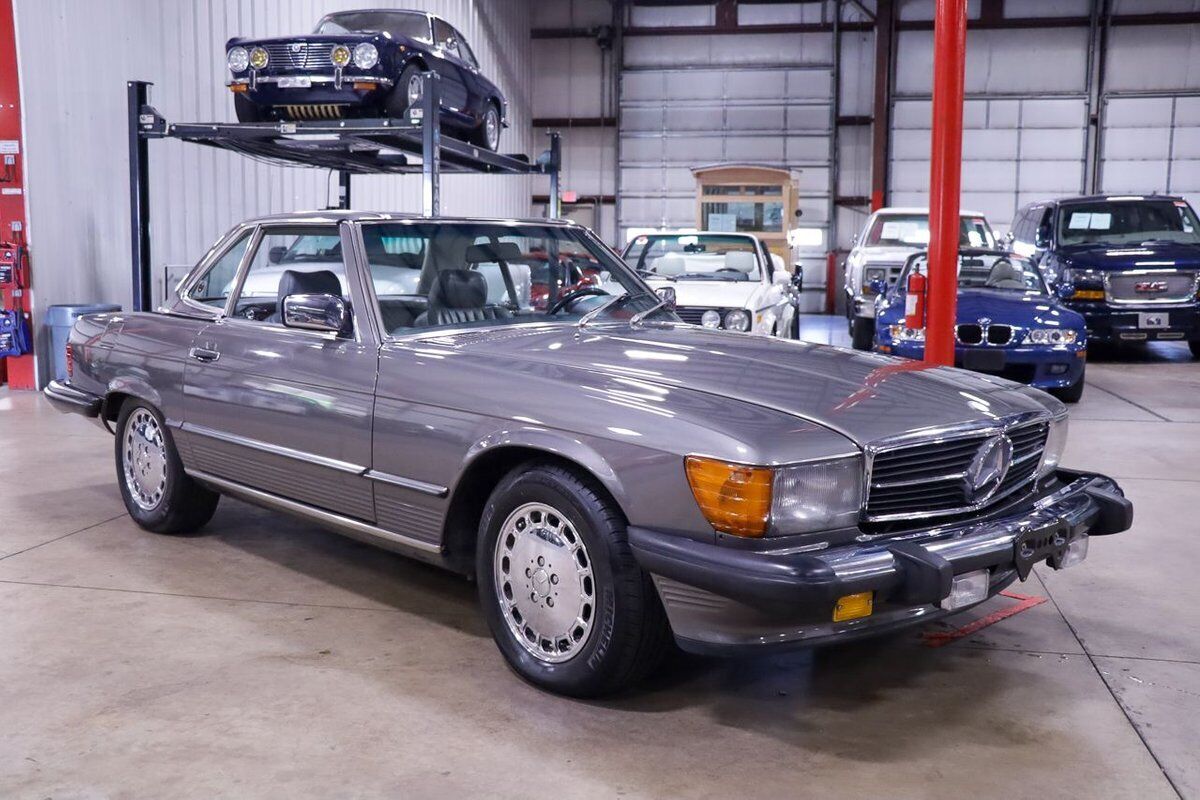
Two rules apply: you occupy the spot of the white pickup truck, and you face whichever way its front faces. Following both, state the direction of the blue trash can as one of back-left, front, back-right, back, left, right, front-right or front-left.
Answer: front-right

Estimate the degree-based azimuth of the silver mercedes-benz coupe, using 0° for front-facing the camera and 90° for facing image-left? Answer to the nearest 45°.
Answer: approximately 315°

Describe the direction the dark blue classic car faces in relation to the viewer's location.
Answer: facing the viewer and to the left of the viewer

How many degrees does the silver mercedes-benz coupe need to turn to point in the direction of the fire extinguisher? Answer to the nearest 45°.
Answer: approximately 90° to its left

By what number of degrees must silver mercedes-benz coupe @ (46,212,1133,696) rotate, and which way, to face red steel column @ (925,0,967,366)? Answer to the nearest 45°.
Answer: approximately 90° to its left

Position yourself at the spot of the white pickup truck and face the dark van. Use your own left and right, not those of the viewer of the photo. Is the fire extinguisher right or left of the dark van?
right

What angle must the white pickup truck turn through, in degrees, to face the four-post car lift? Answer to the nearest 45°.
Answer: approximately 45° to its right

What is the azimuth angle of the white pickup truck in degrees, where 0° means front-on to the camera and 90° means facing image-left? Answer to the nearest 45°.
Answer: approximately 0°

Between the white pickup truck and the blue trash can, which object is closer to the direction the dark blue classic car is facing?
the blue trash can

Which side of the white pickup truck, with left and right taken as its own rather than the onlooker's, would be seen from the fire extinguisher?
front

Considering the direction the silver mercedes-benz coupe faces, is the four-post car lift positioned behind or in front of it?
behind

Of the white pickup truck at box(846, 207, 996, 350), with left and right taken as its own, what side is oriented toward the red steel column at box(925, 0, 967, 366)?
front

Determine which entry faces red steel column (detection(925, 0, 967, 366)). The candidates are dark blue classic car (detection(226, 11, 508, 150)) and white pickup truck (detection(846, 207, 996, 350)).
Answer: the white pickup truck

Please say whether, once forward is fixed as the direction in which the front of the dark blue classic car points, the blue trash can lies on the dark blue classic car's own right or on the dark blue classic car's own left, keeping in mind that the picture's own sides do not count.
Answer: on the dark blue classic car's own right

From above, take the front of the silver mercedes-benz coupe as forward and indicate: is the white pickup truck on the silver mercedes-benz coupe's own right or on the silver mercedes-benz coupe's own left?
on the silver mercedes-benz coupe's own left

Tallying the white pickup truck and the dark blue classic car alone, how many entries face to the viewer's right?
0
